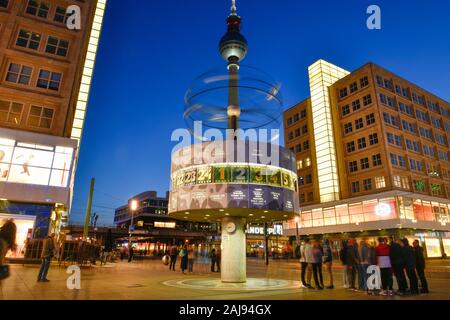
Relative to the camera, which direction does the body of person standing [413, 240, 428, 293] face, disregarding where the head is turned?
to the viewer's left

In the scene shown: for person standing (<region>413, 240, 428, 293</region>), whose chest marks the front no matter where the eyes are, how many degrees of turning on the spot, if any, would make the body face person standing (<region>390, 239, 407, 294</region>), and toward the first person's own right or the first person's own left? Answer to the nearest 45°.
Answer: approximately 45° to the first person's own left

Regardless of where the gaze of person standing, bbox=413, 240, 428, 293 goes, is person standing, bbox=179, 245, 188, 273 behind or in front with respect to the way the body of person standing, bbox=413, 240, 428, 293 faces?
in front

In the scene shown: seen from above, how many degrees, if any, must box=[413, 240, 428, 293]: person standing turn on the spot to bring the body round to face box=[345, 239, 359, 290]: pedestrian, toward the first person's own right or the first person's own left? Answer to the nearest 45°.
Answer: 0° — they already face them
